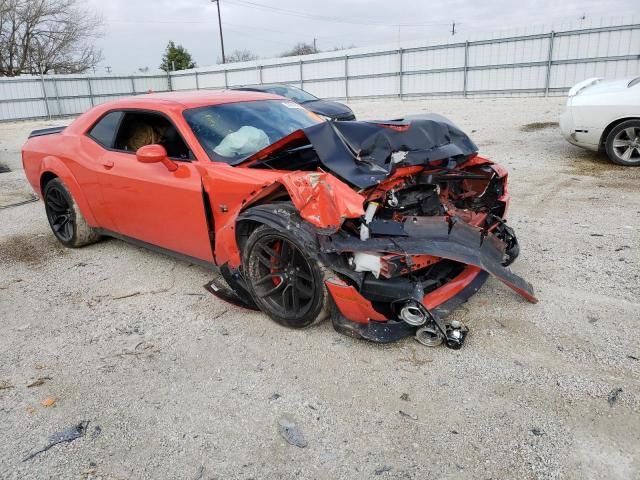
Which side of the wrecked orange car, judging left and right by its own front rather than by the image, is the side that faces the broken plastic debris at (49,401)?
right

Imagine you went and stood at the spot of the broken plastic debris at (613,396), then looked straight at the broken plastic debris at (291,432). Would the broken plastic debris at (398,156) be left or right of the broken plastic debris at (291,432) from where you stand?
right

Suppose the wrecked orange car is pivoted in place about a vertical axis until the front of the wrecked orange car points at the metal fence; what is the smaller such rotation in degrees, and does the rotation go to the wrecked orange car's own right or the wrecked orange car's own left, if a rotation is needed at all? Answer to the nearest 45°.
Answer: approximately 135° to the wrecked orange car's own left

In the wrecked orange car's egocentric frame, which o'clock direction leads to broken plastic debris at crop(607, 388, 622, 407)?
The broken plastic debris is roughly at 12 o'clock from the wrecked orange car.

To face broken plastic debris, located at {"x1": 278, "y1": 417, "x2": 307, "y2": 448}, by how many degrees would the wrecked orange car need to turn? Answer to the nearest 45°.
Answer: approximately 45° to its right

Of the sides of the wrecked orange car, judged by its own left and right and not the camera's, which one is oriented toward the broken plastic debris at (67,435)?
right

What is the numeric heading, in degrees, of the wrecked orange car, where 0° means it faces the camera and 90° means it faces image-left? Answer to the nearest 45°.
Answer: approximately 315°
